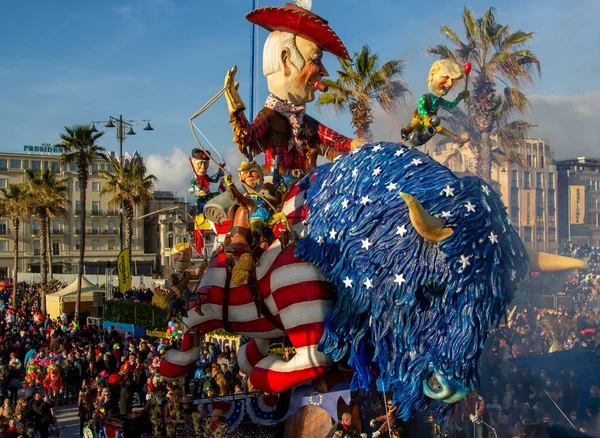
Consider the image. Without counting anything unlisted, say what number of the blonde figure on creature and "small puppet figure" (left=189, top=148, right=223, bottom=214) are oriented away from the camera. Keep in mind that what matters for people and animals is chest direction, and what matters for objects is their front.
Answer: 0

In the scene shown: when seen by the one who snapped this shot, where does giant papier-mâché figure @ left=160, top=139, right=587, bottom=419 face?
facing the viewer and to the right of the viewer

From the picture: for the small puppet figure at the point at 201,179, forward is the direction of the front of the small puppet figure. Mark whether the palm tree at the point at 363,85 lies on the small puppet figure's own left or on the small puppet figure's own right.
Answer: on the small puppet figure's own left

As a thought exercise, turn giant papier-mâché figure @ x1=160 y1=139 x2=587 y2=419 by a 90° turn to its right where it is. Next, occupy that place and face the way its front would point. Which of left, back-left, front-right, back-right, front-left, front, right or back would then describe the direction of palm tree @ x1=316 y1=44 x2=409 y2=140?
back-right
